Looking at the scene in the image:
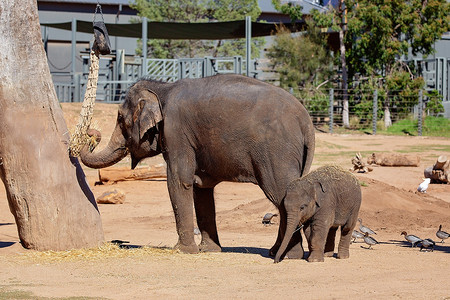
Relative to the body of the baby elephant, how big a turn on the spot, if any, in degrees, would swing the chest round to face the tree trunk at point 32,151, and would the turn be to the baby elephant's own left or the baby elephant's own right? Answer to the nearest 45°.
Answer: approximately 45° to the baby elephant's own right

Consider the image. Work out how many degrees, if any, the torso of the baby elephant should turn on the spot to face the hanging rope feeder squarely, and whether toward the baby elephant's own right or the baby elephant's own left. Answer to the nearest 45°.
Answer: approximately 45° to the baby elephant's own right

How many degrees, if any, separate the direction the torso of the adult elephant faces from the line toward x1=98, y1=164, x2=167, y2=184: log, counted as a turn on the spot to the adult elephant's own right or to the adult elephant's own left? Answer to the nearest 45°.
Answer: approximately 90° to the adult elephant's own right

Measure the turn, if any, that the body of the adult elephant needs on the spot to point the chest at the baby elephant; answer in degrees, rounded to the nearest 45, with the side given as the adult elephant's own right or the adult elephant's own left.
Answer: approximately 135° to the adult elephant's own left

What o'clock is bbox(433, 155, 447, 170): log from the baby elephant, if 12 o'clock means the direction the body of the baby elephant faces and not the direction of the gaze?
The log is roughly at 5 o'clock from the baby elephant.

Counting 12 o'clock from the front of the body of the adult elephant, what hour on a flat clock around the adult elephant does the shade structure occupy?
The shade structure is roughly at 3 o'clock from the adult elephant.

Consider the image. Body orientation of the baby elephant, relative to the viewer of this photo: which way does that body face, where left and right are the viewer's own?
facing the viewer and to the left of the viewer

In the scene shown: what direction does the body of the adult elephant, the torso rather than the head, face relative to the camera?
to the viewer's left

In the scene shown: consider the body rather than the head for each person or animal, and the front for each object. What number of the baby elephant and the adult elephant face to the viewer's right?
0

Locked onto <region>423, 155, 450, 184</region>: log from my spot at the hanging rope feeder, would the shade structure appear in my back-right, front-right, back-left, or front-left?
front-left
